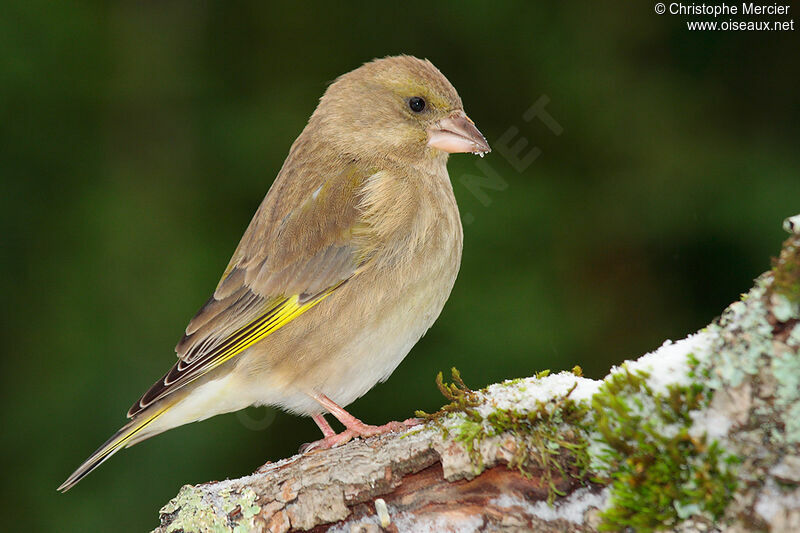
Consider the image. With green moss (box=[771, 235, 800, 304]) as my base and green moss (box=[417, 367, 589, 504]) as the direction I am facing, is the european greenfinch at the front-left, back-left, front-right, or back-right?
front-right

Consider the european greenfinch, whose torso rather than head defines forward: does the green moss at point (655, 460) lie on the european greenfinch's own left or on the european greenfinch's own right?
on the european greenfinch's own right

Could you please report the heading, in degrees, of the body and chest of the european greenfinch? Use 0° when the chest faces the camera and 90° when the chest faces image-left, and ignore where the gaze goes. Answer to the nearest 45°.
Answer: approximately 270°
